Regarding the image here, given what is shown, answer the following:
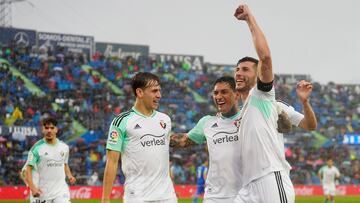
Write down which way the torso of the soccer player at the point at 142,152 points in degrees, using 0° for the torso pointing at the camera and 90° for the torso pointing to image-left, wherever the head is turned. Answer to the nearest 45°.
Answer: approximately 315°

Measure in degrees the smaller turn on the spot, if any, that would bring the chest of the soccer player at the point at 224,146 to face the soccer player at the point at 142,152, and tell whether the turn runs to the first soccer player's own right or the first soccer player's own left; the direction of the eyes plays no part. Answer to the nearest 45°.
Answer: approximately 90° to the first soccer player's own right

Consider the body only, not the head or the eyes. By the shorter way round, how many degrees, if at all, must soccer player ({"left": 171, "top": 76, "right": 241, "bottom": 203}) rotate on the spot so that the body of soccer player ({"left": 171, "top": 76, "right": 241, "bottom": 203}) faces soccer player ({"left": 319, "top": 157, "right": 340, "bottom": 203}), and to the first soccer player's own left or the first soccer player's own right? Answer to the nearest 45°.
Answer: approximately 180°

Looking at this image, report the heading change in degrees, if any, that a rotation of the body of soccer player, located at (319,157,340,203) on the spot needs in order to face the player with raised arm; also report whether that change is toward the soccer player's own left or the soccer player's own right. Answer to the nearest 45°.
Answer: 0° — they already face them

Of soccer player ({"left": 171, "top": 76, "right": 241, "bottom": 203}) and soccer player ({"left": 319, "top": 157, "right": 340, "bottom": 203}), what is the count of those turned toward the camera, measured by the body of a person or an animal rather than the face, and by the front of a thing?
2

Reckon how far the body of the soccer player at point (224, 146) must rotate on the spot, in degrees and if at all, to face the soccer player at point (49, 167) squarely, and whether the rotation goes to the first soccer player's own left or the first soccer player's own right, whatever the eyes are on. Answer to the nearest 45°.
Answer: approximately 135° to the first soccer player's own right

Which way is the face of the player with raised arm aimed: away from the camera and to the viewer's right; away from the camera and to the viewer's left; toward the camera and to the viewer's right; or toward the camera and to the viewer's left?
toward the camera and to the viewer's left

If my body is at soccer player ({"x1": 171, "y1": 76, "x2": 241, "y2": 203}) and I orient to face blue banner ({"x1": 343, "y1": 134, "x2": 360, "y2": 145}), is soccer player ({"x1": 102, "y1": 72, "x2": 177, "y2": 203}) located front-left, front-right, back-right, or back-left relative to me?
back-left

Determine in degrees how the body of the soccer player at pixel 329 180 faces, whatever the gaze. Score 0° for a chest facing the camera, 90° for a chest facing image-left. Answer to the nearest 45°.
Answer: approximately 0°

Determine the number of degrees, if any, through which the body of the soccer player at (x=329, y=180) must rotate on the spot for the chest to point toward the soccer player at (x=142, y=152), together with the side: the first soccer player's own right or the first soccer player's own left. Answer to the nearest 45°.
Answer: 0° — they already face them
